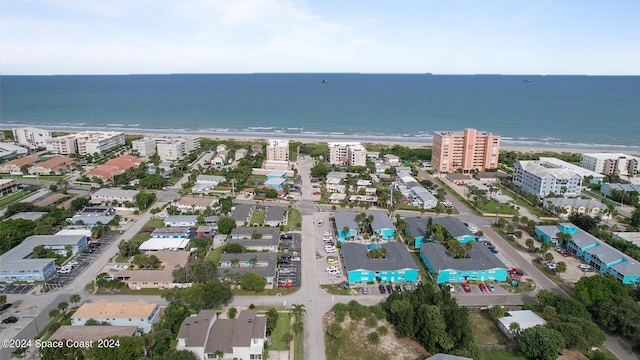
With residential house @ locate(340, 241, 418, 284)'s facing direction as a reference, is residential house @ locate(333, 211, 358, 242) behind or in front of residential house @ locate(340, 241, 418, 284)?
behind

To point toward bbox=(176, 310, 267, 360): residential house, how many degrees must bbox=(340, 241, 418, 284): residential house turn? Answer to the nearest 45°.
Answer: approximately 45° to its right

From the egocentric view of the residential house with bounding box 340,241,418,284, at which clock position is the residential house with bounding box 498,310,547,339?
the residential house with bounding box 498,310,547,339 is roughly at 10 o'clock from the residential house with bounding box 340,241,418,284.

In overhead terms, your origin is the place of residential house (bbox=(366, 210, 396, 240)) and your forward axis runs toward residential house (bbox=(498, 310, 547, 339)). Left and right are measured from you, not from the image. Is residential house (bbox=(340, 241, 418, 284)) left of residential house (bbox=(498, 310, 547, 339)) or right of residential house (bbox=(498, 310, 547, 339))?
right

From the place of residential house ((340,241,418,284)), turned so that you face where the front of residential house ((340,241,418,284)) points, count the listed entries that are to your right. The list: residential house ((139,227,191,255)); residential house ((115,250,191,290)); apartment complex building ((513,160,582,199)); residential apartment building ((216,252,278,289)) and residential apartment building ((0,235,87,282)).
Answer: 4

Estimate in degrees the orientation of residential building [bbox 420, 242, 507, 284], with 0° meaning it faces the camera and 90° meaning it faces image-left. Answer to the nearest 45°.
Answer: approximately 0°

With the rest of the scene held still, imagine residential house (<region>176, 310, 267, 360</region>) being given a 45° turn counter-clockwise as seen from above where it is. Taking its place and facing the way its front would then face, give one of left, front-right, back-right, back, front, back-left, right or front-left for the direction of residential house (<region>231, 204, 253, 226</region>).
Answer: front-right

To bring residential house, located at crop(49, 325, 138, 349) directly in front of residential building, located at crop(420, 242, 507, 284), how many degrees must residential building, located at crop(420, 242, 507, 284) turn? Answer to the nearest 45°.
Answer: approximately 45° to its right

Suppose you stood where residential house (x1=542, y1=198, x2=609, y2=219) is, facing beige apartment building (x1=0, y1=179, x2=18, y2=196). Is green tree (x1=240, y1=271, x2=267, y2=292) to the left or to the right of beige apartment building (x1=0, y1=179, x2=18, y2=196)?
left

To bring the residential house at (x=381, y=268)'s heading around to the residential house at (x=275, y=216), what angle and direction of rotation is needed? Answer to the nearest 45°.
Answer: approximately 135° to its right

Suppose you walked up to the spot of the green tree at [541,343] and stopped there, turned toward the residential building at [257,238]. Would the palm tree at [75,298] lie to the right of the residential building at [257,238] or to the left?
left

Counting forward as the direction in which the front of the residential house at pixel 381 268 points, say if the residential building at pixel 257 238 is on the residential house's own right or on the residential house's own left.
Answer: on the residential house's own right

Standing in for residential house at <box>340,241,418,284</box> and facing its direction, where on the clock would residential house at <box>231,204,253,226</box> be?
residential house at <box>231,204,253,226</box> is roughly at 4 o'clock from residential house at <box>340,241,418,284</box>.

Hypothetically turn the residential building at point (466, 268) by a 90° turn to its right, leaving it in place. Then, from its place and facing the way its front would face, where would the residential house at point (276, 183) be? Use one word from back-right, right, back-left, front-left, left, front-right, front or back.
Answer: front-right
